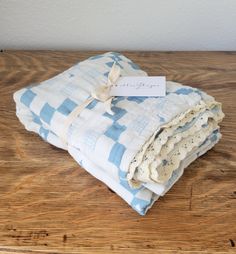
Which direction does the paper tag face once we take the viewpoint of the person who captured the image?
facing the viewer
